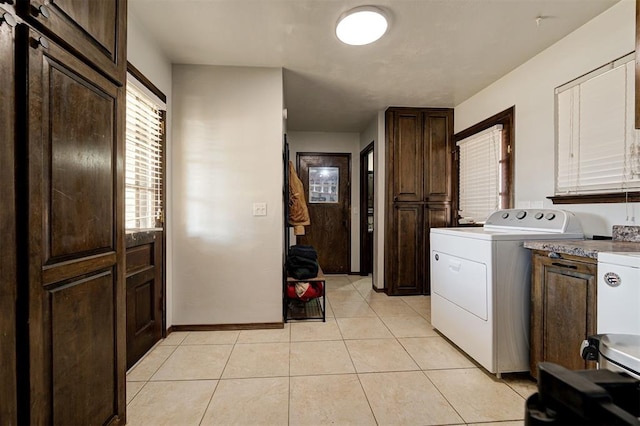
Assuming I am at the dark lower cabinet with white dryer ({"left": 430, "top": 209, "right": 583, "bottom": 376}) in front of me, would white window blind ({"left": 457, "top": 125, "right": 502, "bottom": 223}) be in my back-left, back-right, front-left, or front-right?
front-right

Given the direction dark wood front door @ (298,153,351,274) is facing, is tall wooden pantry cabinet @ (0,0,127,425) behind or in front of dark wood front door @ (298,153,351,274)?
in front

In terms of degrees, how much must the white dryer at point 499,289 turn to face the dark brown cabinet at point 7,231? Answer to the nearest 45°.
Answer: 0° — it already faces it

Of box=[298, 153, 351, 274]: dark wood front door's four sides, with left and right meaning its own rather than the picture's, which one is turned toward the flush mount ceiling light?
front

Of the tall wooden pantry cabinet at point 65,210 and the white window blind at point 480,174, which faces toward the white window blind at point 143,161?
the white window blind at point 480,174

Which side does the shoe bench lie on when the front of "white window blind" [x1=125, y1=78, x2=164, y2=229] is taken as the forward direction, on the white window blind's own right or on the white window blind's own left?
on the white window blind's own left

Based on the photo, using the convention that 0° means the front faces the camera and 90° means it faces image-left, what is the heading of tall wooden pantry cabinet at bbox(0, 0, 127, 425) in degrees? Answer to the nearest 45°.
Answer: approximately 315°

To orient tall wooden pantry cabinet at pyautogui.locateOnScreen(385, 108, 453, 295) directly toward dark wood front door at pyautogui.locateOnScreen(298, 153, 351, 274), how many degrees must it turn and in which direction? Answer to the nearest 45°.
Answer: approximately 135° to its right

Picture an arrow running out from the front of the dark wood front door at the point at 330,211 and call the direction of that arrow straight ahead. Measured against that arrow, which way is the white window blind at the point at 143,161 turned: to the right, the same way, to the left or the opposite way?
to the left

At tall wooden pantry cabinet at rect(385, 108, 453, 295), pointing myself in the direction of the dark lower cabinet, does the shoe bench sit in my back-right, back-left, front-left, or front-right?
front-right

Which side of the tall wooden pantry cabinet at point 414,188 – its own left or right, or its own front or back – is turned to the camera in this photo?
front

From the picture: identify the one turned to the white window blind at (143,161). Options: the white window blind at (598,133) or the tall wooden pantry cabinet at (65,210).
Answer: the white window blind at (598,133)

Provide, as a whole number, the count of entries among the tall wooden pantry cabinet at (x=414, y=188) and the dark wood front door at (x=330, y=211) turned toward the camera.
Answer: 2

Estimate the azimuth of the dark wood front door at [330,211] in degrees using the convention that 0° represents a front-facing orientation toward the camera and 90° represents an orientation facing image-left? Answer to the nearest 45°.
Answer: approximately 0°

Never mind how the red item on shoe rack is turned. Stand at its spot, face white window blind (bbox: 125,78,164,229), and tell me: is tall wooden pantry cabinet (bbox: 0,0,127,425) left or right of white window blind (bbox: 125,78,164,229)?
left

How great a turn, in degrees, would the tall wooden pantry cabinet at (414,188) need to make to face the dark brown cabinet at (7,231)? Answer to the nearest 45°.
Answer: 0° — it already faces it

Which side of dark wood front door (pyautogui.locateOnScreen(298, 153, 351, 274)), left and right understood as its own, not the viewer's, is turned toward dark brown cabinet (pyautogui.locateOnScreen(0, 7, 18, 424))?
front

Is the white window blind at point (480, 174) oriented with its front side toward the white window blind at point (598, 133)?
no

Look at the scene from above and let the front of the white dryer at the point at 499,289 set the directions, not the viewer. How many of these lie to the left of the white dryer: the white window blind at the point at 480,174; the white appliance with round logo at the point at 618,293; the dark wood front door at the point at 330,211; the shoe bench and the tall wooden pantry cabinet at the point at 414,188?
1

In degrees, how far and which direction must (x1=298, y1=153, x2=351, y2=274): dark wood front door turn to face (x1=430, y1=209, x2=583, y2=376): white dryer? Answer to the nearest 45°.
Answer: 0° — it already faces it

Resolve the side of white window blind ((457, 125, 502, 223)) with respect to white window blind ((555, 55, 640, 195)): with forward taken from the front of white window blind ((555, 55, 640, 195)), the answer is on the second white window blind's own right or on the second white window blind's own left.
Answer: on the second white window blind's own right
